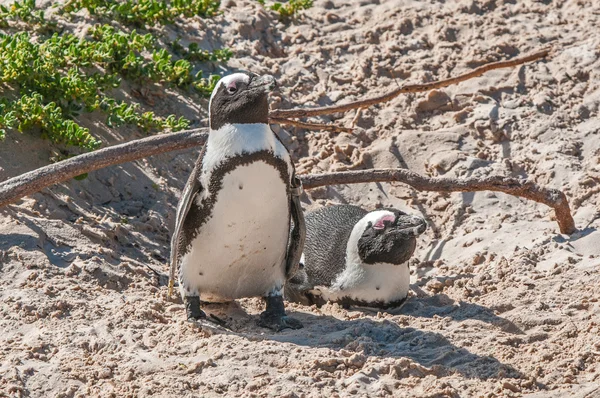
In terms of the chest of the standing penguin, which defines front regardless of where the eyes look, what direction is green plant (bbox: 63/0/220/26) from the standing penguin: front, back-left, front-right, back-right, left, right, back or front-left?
back-left

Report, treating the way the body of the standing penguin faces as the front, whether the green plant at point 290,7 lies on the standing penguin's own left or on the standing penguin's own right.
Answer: on the standing penguin's own left

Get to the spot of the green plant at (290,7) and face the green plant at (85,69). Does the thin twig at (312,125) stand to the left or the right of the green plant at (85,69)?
left

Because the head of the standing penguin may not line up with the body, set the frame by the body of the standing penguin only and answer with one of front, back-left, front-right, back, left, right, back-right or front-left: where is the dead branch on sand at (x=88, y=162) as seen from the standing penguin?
back

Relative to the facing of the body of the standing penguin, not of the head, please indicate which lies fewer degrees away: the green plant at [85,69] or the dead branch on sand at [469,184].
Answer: the dead branch on sand

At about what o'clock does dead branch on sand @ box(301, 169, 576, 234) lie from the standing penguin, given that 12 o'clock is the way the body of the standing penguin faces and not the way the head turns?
The dead branch on sand is roughly at 9 o'clock from the standing penguin.

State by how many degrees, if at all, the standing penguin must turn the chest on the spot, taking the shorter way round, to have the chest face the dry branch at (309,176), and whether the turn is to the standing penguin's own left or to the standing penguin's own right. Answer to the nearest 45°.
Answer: approximately 135° to the standing penguin's own left

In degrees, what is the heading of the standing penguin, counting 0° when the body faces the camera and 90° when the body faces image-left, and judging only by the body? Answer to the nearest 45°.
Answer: approximately 315°

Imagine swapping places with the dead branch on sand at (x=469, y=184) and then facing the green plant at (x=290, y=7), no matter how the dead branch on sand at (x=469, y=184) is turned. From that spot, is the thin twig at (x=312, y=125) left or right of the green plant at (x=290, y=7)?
left

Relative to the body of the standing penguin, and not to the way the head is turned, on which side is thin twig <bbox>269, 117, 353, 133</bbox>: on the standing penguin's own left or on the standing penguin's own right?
on the standing penguin's own left

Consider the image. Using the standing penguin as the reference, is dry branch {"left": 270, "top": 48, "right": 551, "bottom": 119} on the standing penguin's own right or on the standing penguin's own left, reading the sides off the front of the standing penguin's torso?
on the standing penguin's own left
